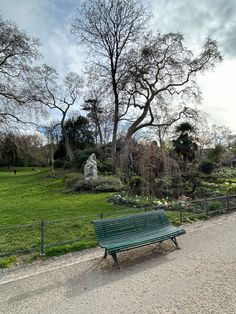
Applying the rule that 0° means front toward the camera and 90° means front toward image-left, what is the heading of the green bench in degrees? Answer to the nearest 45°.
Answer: approximately 315°

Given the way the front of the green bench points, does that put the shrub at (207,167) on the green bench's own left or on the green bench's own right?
on the green bench's own left

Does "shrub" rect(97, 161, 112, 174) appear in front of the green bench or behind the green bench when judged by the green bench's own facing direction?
behind

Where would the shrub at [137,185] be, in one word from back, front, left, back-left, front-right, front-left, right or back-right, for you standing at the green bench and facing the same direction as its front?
back-left

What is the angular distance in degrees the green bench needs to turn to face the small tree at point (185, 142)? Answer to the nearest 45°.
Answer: approximately 135° to its left

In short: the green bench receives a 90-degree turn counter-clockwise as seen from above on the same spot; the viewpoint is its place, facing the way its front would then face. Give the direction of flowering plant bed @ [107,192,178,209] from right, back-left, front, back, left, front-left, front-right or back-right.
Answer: front-left
